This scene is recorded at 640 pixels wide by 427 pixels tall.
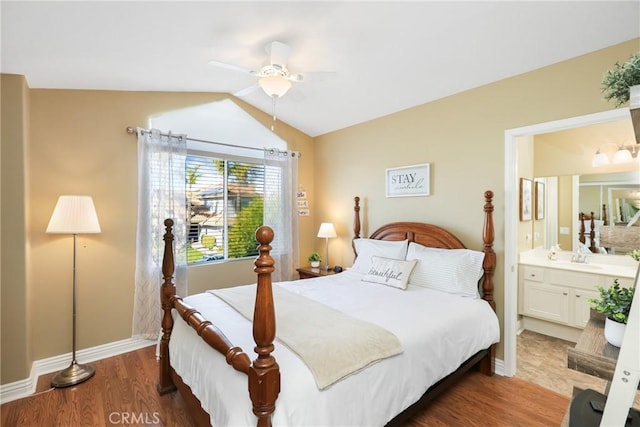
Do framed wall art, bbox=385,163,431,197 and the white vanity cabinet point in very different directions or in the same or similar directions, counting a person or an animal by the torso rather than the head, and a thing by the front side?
same or similar directions

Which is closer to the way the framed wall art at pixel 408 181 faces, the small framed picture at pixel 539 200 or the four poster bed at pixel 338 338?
the four poster bed

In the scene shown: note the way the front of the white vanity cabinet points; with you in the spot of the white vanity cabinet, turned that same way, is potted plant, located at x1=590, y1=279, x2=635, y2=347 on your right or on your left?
on your left

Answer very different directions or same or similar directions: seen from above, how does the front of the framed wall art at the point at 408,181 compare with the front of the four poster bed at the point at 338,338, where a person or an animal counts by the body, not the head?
same or similar directions

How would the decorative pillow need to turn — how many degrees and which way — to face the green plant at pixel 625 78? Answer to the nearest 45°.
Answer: approximately 90° to its left

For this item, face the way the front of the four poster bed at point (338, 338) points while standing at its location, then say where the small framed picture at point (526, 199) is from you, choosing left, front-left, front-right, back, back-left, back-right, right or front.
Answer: back

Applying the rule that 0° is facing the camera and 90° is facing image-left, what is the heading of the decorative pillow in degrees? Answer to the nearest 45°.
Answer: approximately 45°

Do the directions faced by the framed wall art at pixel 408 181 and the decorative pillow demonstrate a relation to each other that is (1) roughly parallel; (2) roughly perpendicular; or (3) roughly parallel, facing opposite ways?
roughly parallel

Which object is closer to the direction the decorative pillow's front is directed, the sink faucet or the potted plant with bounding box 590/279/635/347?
the potted plant

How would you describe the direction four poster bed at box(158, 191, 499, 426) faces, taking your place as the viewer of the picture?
facing the viewer and to the left of the viewer

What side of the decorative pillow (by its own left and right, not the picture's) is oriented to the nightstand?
right

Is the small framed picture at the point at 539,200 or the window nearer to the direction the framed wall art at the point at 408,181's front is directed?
the window
